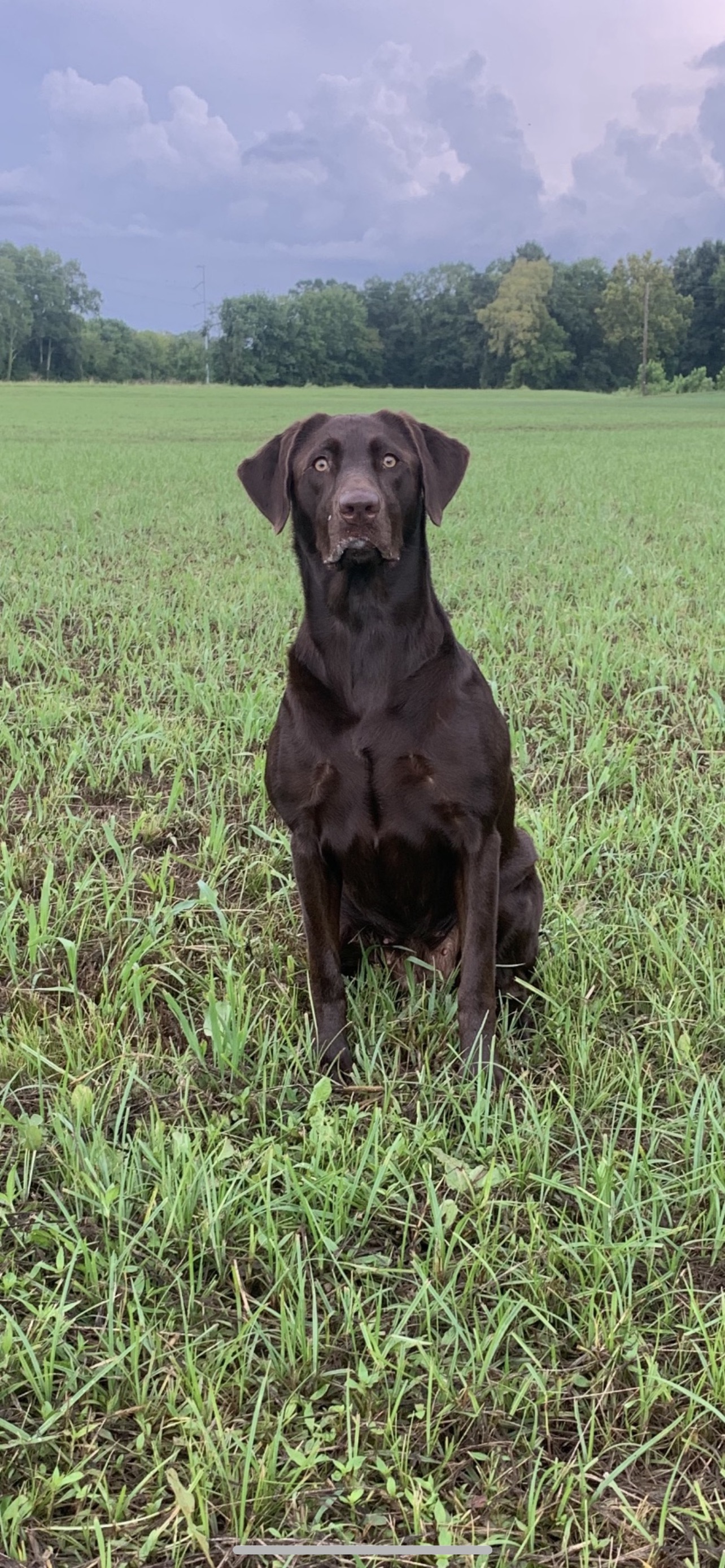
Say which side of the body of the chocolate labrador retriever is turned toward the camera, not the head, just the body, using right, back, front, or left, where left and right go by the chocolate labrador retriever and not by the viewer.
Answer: front
